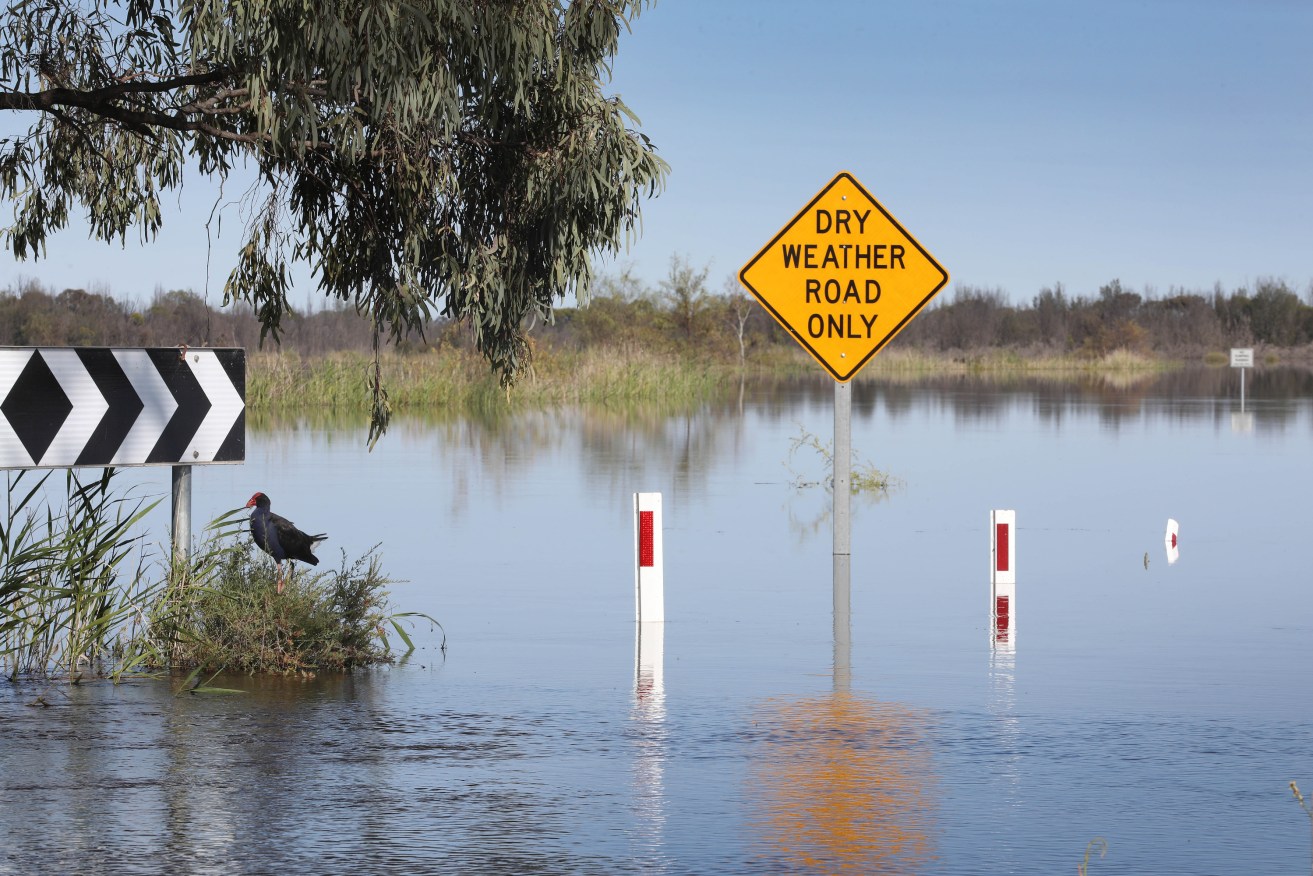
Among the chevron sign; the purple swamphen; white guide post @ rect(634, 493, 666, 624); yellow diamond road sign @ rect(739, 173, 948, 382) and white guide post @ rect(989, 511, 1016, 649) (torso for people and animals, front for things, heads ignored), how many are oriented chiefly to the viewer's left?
1

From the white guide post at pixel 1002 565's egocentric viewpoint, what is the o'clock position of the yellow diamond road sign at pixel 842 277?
The yellow diamond road sign is roughly at 5 o'clock from the white guide post.

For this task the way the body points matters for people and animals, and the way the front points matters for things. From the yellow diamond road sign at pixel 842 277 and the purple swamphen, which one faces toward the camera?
the yellow diamond road sign

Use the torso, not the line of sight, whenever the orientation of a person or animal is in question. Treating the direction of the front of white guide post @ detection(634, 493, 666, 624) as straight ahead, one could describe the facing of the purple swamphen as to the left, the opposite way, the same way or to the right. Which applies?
to the right

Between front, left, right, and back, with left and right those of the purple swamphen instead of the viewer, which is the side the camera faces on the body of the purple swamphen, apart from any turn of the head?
left

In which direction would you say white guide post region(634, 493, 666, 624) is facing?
toward the camera

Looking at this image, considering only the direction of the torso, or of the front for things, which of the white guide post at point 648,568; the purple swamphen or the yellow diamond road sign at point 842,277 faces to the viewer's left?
the purple swamphen

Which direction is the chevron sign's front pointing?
toward the camera

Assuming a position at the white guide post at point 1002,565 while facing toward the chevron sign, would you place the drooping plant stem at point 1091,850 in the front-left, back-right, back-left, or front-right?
front-left

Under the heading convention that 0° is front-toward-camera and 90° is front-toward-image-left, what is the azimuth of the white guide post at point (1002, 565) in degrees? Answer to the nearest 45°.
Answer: approximately 0°

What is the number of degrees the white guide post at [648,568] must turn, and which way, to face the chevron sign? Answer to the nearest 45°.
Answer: approximately 45° to its right

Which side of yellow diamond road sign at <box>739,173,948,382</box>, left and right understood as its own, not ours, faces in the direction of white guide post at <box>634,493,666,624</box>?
front

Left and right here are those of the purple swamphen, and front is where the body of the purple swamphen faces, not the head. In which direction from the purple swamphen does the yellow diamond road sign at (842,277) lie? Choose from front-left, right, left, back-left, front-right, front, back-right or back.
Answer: back-right

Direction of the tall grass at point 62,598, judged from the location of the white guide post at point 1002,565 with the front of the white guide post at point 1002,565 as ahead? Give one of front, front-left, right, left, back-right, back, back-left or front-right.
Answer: front-right

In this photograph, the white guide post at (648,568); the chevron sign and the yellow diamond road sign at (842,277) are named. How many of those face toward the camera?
3

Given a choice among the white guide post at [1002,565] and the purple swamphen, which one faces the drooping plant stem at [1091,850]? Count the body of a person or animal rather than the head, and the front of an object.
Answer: the white guide post

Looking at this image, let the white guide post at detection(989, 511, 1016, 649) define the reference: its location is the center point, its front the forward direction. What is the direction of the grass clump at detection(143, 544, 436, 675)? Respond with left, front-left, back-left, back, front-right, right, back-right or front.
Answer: front-right
